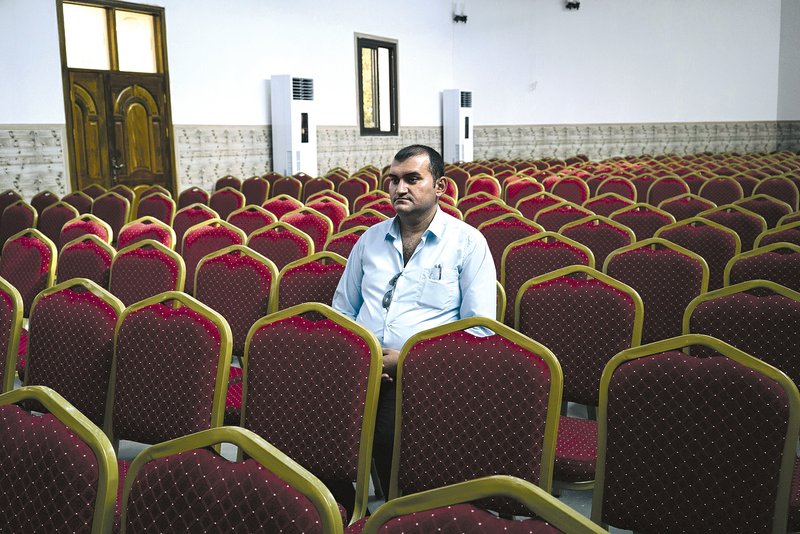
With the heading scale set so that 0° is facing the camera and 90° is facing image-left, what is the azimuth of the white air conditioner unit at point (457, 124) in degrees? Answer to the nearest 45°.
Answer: approximately 315°

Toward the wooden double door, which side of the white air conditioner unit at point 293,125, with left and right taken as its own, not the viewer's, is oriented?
right

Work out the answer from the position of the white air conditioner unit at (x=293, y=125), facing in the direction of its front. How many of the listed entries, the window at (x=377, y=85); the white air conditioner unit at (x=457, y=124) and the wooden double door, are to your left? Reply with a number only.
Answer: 2

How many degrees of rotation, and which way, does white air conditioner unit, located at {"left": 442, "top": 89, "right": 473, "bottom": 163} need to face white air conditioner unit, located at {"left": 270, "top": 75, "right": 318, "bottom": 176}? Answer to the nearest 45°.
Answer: approximately 90° to its right

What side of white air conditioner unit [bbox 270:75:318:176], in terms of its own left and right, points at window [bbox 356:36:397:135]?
left

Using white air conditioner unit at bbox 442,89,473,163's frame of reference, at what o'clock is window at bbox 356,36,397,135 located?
The window is roughly at 3 o'clock from the white air conditioner unit.

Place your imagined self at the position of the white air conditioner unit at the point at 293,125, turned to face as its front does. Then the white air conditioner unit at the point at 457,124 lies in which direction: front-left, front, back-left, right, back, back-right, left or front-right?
left

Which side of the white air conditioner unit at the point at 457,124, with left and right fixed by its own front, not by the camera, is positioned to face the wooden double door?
right

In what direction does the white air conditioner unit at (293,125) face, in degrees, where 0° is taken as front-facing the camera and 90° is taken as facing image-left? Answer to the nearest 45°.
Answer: approximately 315°
